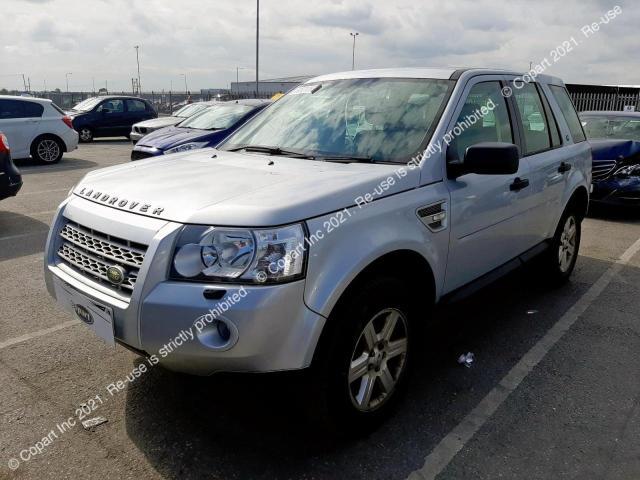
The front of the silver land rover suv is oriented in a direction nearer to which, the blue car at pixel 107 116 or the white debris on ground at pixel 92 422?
the white debris on ground

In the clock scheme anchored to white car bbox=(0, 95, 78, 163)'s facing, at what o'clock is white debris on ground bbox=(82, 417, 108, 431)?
The white debris on ground is roughly at 9 o'clock from the white car.

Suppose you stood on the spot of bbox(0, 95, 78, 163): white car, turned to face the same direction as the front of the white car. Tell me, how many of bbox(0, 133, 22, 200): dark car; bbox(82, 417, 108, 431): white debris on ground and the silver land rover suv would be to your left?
3

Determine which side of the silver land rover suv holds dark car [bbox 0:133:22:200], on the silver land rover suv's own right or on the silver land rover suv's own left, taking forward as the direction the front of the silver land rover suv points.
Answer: on the silver land rover suv's own right

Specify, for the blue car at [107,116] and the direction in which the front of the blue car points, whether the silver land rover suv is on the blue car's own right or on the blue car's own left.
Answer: on the blue car's own left

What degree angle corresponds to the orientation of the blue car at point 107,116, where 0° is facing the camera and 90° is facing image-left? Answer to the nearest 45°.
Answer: approximately 45°

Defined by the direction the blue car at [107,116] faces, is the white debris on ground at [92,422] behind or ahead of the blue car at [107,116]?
ahead

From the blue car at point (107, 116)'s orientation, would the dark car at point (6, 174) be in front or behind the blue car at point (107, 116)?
in front

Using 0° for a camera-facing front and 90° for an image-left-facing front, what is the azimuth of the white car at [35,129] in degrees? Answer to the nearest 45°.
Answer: approximately 90°

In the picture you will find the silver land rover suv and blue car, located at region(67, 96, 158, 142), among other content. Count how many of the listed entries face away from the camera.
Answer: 0

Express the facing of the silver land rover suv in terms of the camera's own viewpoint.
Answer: facing the viewer and to the left of the viewer

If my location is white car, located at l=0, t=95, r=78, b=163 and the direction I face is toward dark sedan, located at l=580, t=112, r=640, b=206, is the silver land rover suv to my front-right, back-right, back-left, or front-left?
front-right

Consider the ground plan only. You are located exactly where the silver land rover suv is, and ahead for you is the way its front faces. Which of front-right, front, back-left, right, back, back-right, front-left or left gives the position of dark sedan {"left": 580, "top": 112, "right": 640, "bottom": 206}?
back

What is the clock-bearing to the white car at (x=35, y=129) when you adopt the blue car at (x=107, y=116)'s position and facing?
The white car is roughly at 11 o'clock from the blue car.

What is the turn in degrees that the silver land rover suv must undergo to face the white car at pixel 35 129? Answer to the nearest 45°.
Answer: approximately 90° to its right

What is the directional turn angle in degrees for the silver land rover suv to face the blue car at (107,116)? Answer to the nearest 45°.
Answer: approximately 90° to its right

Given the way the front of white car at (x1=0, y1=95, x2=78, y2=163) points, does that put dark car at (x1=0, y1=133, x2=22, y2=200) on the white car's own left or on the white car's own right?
on the white car's own left
